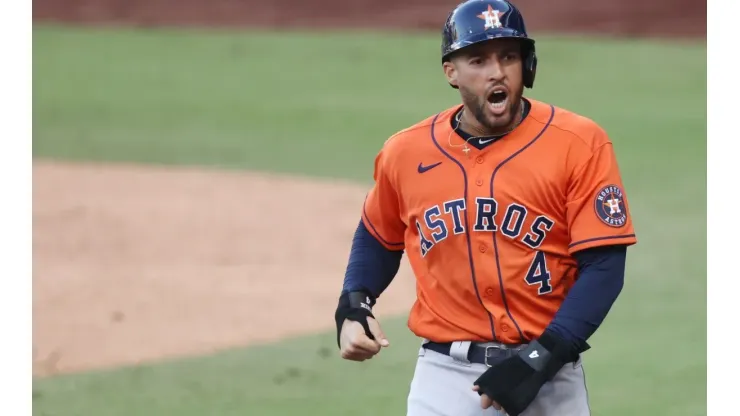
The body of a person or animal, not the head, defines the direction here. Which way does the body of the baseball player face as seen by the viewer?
toward the camera
